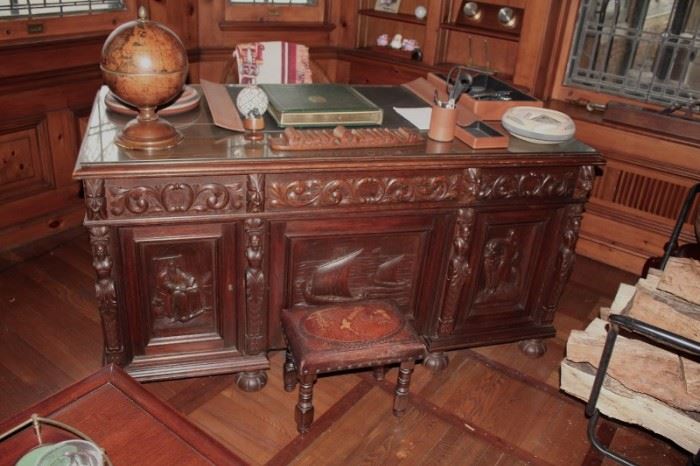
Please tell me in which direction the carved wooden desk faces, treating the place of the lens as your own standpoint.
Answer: facing the viewer

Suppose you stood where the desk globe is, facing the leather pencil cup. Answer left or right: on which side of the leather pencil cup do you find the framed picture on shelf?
left

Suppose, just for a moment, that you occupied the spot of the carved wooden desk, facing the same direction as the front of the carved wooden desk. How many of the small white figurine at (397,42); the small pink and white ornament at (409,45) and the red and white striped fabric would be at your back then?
3

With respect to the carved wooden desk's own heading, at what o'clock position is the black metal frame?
The black metal frame is roughly at 10 o'clock from the carved wooden desk.

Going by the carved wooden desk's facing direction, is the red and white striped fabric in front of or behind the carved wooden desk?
behind

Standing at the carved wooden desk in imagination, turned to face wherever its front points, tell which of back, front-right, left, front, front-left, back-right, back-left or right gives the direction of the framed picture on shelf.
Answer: back

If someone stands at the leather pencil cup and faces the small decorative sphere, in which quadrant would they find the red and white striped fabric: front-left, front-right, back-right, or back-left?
front-right
